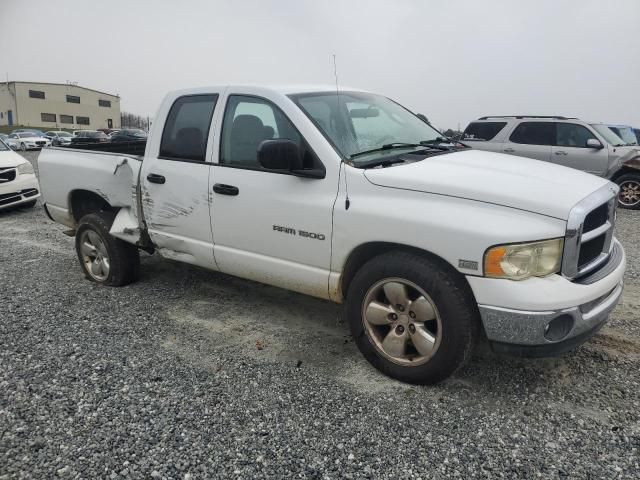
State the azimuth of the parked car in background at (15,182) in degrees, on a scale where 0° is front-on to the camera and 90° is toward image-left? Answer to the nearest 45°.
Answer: approximately 315°

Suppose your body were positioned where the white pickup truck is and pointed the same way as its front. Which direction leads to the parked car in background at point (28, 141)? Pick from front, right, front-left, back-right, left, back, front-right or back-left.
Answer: back

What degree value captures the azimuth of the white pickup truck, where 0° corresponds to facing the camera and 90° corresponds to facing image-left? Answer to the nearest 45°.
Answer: approximately 315°

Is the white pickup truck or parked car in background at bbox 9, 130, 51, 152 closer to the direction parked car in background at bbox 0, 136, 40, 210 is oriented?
the white pickup truck

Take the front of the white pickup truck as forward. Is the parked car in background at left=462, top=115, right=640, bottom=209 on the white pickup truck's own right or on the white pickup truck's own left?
on the white pickup truck's own left

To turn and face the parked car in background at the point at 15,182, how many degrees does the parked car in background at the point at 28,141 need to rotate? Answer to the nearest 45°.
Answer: approximately 45° to its right

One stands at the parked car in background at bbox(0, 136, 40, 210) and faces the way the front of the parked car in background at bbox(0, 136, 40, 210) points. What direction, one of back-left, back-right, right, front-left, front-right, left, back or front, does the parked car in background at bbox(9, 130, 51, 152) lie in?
back-left

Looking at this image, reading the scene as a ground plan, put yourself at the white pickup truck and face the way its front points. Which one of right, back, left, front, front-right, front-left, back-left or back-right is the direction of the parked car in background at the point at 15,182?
back
